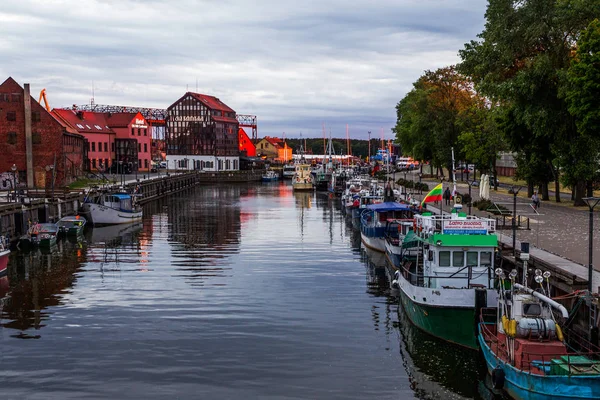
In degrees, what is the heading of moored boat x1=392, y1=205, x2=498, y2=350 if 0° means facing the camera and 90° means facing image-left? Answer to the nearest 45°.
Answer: approximately 315°
